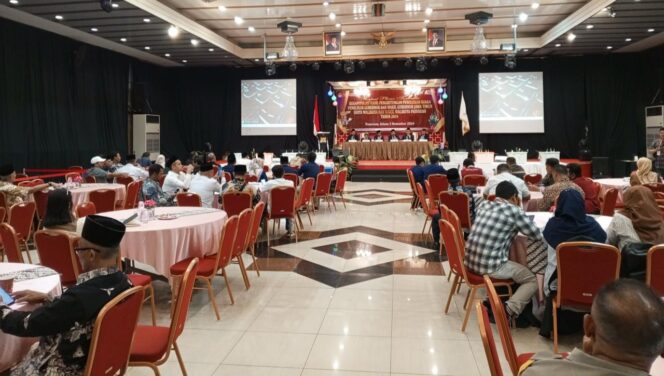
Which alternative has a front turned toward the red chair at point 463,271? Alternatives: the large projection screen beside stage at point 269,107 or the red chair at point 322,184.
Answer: the large projection screen beside stage

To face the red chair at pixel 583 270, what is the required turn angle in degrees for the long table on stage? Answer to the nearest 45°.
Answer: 0° — it already faces it

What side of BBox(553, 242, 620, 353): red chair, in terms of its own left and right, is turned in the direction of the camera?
back

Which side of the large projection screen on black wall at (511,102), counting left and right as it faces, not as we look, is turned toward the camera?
front

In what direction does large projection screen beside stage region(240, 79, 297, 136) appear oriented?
toward the camera

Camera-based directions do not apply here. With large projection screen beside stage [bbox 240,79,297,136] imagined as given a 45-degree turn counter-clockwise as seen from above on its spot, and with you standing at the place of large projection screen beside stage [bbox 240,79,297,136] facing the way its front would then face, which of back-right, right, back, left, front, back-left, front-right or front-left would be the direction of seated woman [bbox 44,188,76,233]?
front-right

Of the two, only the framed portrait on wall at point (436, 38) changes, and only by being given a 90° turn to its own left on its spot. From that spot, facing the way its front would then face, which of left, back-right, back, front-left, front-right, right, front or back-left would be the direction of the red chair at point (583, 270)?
right

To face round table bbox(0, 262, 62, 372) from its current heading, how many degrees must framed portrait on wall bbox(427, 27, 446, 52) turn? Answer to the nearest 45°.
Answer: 0° — it already faces it

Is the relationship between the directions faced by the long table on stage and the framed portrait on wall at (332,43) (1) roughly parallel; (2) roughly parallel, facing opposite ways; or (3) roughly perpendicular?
roughly parallel

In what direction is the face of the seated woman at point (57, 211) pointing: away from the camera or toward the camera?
away from the camera
